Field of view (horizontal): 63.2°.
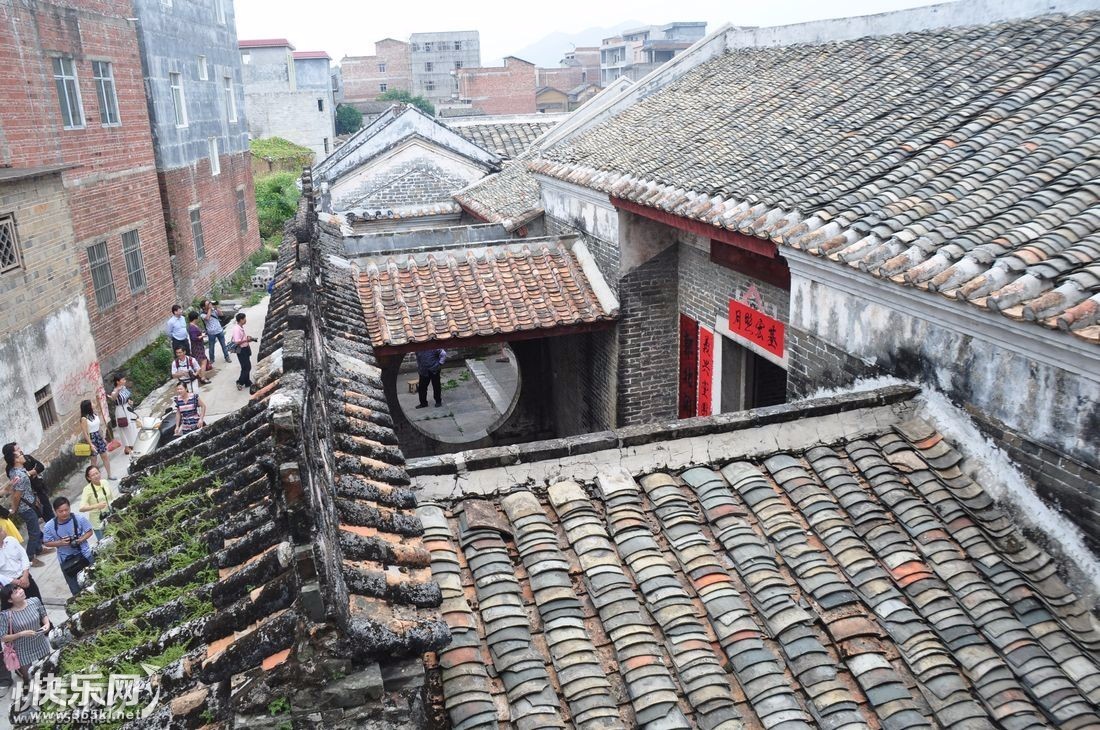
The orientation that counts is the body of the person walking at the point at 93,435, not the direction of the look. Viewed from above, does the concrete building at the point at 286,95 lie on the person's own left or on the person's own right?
on the person's own left

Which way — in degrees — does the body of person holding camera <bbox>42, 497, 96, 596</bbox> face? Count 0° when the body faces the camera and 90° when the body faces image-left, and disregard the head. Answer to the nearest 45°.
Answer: approximately 0°

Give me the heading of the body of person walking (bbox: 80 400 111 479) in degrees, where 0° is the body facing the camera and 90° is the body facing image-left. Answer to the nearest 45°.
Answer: approximately 315°

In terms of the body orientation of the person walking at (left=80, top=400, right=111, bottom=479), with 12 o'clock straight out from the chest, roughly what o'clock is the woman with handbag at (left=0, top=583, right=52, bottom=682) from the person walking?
The woman with handbag is roughly at 2 o'clock from the person walking.
